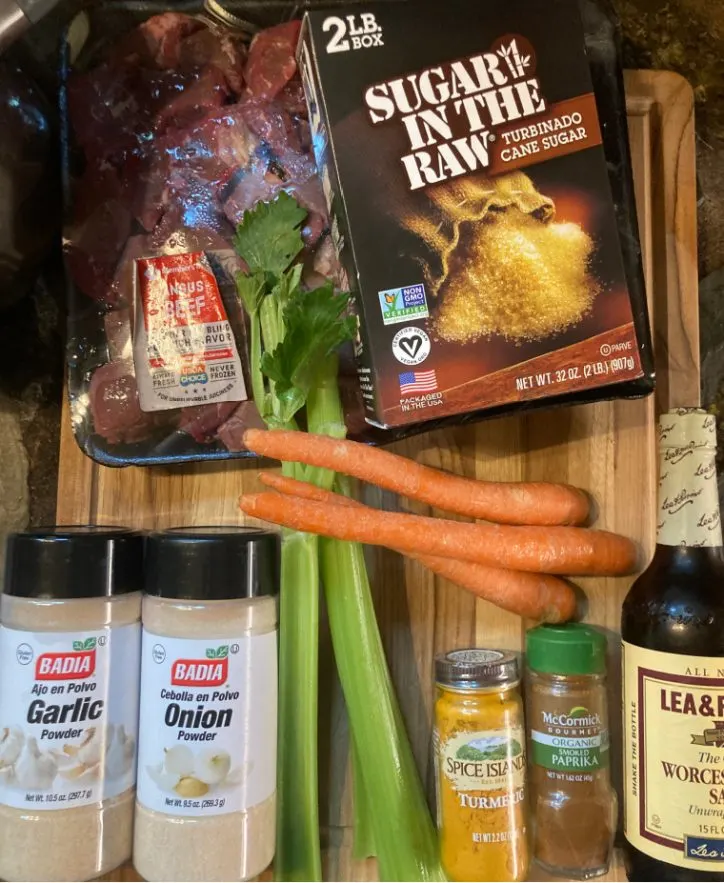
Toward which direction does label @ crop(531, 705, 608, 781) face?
toward the camera
